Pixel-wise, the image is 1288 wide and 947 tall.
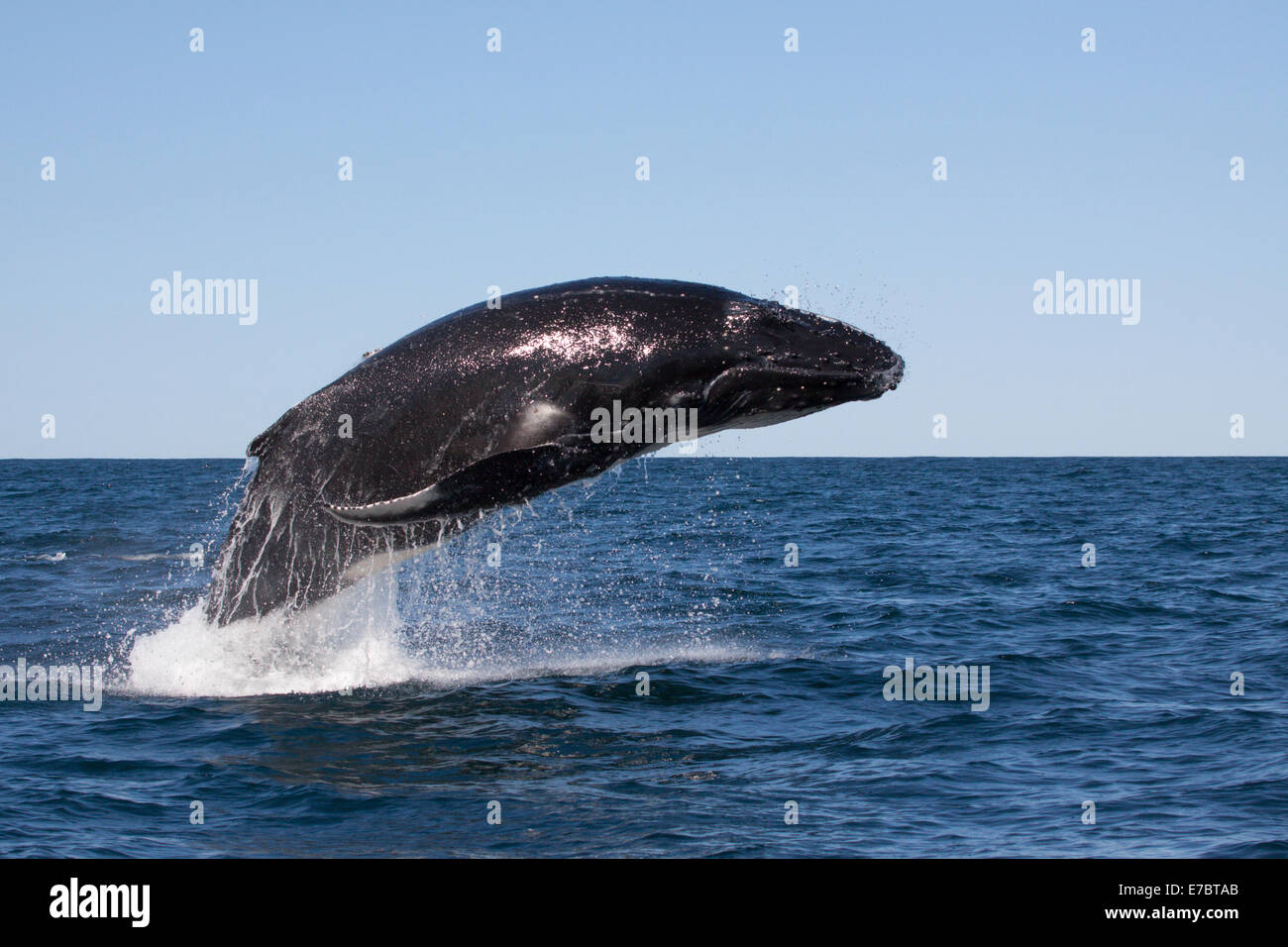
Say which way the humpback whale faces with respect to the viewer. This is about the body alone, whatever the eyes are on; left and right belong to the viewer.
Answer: facing to the right of the viewer

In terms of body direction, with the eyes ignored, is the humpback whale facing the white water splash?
no
